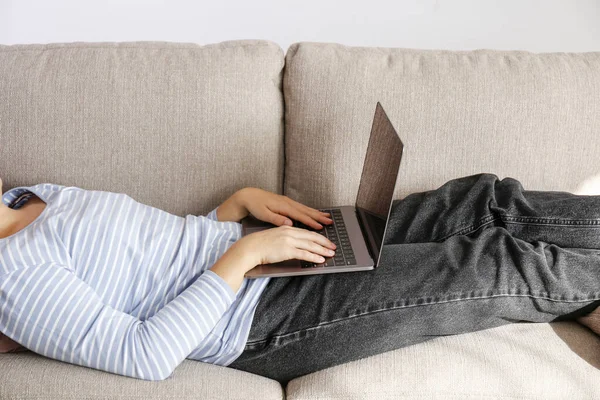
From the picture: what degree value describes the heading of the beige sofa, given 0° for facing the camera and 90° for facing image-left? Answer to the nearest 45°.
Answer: approximately 0°
